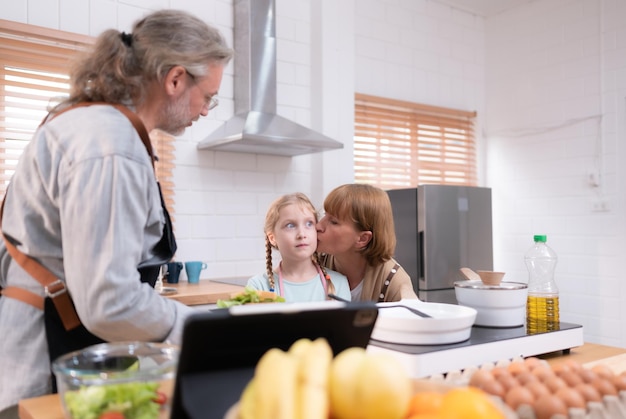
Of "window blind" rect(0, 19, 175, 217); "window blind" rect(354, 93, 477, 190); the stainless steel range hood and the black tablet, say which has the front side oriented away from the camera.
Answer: the black tablet

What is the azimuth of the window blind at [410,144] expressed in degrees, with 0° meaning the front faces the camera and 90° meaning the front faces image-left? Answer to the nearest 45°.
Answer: approximately 315°

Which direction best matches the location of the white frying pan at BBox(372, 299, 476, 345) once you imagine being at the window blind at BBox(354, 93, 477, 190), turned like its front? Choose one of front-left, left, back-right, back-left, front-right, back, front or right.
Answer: front-right

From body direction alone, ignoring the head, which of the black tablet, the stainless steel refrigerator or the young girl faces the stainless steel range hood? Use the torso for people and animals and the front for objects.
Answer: the black tablet

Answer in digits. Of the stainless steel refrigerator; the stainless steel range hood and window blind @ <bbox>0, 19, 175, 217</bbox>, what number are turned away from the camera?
0

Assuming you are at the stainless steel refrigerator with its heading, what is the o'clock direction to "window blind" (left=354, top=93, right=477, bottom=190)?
The window blind is roughly at 7 o'clock from the stainless steel refrigerator.

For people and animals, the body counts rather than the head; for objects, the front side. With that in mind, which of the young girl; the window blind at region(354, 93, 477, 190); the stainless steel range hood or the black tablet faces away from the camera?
the black tablet

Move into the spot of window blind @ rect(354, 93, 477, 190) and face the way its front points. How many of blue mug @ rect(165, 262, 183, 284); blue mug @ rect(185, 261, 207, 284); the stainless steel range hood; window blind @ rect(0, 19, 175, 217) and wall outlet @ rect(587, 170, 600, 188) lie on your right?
4

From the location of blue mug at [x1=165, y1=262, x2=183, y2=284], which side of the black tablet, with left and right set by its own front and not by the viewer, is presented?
front

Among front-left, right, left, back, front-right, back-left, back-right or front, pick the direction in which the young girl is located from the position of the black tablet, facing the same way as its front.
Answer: front

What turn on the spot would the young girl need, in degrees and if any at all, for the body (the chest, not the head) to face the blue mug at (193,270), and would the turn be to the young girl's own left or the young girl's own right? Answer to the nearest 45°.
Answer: approximately 135° to the young girl's own right

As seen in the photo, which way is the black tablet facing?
away from the camera

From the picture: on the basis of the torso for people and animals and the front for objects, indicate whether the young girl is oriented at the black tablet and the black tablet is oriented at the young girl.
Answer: yes

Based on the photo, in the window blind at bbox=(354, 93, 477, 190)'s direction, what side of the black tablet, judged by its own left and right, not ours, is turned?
front

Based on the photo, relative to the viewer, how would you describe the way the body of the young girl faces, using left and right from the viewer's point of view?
facing the viewer

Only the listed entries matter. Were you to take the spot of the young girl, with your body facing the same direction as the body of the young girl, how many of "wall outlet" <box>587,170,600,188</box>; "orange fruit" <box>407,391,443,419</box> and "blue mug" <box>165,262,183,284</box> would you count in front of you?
1
